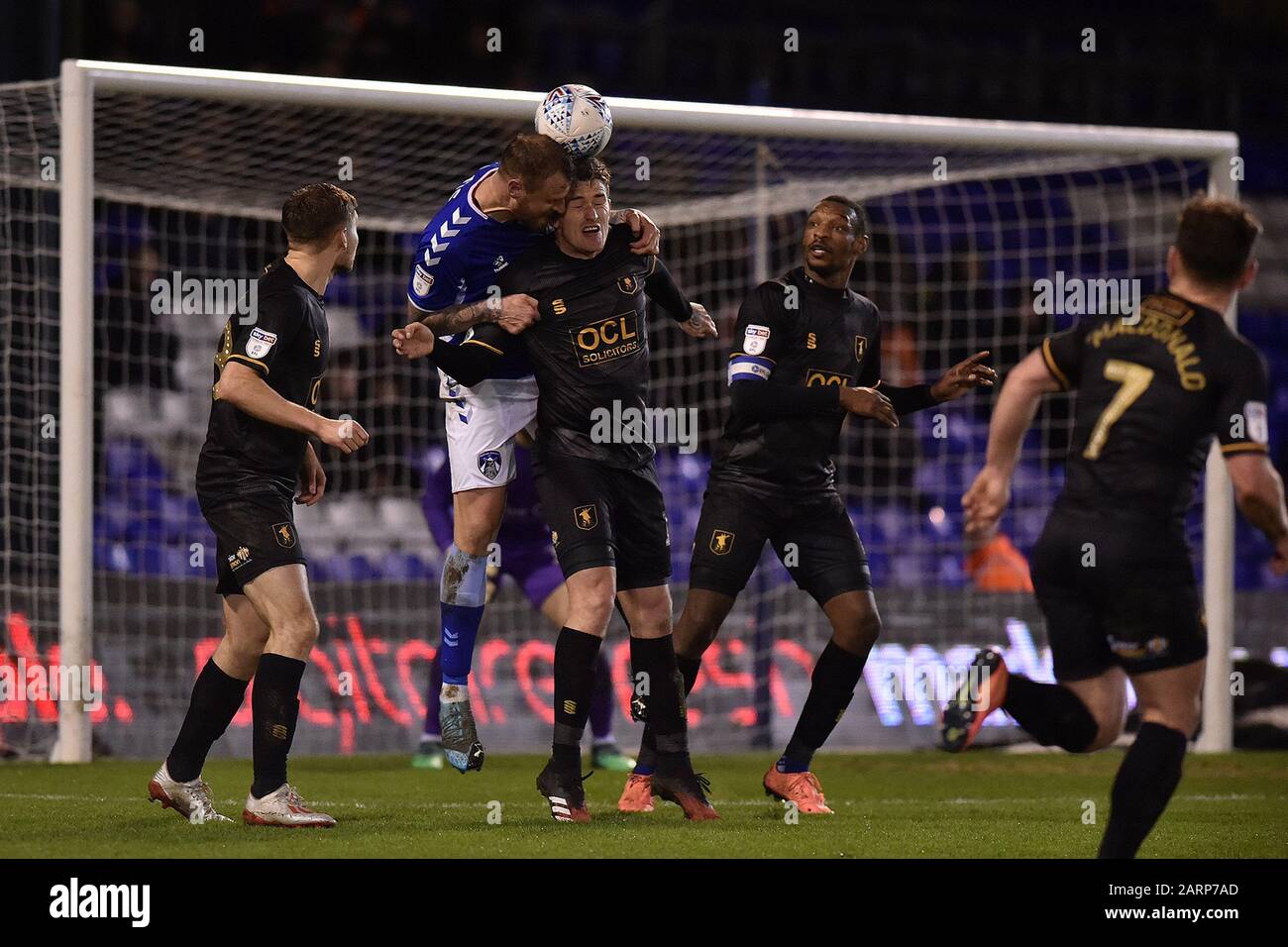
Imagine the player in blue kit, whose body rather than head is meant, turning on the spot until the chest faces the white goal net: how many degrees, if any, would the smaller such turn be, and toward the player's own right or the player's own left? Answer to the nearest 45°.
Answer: approximately 135° to the player's own left

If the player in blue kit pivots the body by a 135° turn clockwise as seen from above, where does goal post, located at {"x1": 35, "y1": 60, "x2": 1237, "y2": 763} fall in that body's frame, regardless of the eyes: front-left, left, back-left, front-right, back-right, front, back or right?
right

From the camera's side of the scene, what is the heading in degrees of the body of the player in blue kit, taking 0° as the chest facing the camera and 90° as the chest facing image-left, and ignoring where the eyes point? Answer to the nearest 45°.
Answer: approximately 315°

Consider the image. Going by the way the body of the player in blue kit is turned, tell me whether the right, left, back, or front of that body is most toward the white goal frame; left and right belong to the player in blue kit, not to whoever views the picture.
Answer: back
